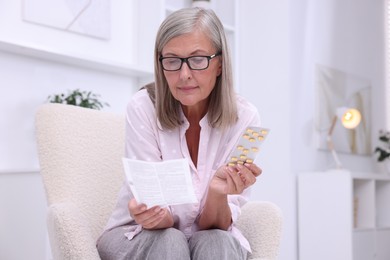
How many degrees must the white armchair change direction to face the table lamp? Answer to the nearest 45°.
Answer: approximately 90° to its left

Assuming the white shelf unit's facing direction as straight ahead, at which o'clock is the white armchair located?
The white armchair is roughly at 2 o'clock from the white shelf unit.

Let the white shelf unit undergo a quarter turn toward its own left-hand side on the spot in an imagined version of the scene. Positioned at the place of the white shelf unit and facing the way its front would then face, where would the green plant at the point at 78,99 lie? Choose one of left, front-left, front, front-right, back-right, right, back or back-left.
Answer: back

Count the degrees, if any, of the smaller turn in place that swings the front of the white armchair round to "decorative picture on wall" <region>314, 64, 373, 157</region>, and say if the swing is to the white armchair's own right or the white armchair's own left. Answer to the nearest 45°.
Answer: approximately 90° to the white armchair's own left

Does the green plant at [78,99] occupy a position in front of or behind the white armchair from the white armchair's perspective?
behind

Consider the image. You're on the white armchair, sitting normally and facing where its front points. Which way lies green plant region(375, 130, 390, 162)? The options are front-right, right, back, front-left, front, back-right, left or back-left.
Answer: left

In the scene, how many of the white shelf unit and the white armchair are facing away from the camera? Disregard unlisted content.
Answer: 0

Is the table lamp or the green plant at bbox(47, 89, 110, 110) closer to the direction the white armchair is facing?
the table lamp

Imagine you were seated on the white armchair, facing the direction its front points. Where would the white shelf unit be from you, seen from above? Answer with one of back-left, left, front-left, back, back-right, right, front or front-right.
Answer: left
